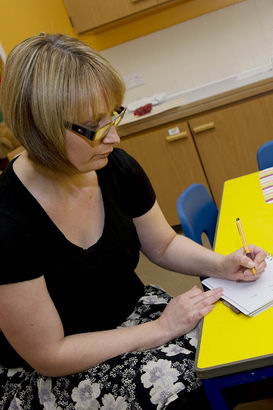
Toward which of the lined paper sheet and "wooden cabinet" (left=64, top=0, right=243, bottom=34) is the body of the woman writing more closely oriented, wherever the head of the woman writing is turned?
the lined paper sheet

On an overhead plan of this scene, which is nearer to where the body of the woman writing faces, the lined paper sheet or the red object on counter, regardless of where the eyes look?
the lined paper sheet

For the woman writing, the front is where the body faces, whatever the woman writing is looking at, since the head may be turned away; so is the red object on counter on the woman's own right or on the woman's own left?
on the woman's own left

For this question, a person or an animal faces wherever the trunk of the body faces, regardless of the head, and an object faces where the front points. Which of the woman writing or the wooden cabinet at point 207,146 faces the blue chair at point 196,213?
the wooden cabinet

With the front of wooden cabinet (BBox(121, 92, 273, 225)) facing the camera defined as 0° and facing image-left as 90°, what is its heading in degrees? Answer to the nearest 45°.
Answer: approximately 0°

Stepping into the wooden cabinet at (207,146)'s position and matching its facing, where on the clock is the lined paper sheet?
The lined paper sheet is roughly at 12 o'clock from the wooden cabinet.
